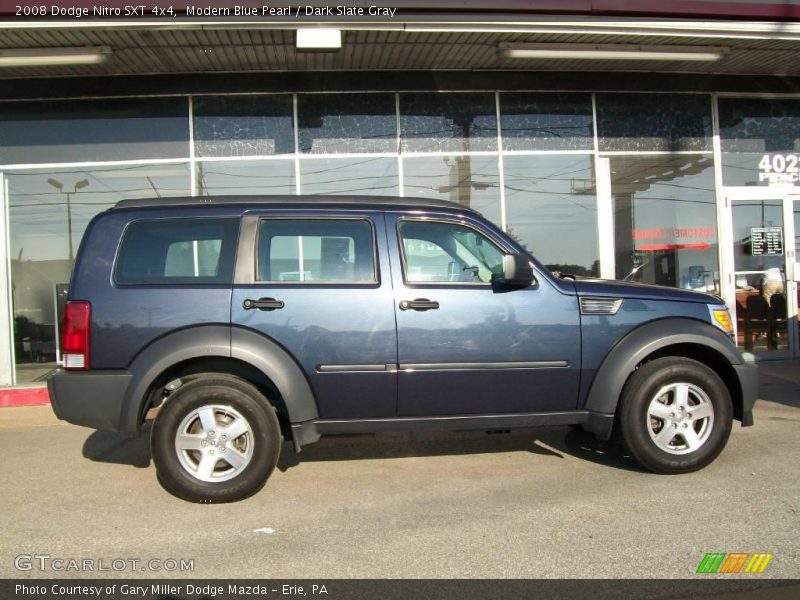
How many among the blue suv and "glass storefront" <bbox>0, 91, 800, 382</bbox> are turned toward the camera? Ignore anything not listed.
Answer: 1

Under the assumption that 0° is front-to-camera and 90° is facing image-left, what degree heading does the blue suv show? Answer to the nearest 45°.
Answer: approximately 270°

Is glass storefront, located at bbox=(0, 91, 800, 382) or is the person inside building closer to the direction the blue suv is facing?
the person inside building

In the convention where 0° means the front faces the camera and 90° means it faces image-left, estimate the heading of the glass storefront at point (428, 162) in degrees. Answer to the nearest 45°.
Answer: approximately 0°

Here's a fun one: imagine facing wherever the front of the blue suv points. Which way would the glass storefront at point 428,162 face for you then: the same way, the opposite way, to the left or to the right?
to the right

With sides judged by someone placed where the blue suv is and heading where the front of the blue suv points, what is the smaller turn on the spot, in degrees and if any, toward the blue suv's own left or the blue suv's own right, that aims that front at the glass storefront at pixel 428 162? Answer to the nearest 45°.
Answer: approximately 90° to the blue suv's own left

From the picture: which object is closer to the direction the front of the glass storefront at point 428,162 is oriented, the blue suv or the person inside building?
the blue suv

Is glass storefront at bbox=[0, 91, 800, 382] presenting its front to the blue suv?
yes
